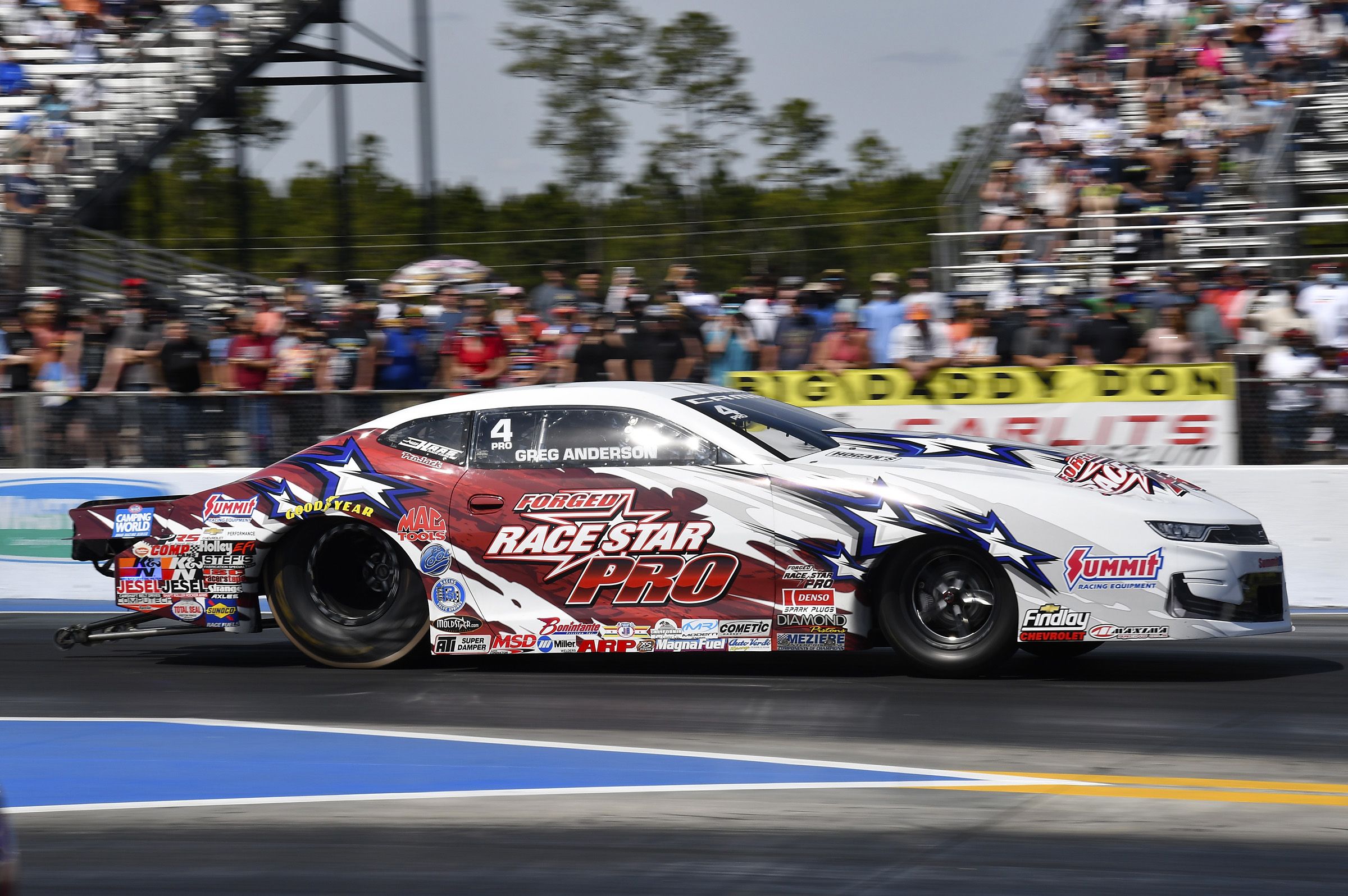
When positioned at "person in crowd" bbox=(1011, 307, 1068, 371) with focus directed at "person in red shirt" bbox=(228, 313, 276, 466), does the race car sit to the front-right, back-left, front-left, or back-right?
front-left

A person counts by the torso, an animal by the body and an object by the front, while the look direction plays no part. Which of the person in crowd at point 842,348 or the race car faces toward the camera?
the person in crowd

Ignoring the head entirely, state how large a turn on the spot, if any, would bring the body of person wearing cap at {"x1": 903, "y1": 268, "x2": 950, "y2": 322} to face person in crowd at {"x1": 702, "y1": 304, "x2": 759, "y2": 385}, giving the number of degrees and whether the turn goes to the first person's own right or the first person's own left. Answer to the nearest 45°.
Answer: approximately 90° to the first person's own right

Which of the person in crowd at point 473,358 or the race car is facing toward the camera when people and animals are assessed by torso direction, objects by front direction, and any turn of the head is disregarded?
the person in crowd

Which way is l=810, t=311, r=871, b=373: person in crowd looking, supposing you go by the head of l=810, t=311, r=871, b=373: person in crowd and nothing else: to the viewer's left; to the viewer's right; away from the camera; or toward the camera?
toward the camera

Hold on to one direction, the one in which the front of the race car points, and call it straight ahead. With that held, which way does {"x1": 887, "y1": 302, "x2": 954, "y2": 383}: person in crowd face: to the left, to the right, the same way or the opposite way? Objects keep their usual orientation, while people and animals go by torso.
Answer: to the right

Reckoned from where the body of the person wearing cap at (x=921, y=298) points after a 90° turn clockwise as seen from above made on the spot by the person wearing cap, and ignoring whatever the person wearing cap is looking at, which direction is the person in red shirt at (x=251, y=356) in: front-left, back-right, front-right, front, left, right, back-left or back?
front

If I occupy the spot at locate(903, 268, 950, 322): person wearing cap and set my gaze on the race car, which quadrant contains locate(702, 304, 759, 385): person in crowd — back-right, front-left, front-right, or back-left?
front-right

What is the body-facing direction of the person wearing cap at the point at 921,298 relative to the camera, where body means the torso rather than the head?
toward the camera

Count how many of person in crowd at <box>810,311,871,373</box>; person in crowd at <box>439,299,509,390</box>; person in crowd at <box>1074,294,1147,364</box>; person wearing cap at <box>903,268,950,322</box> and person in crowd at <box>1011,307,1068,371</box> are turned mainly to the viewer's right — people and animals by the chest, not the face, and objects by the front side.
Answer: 0

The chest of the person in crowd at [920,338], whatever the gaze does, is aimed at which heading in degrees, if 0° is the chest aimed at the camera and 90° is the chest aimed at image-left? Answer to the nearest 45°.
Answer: approximately 0°

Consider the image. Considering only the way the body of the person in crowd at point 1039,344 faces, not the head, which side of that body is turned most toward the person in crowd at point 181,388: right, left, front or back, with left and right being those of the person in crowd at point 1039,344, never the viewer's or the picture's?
right

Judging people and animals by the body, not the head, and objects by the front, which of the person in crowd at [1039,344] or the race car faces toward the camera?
the person in crowd

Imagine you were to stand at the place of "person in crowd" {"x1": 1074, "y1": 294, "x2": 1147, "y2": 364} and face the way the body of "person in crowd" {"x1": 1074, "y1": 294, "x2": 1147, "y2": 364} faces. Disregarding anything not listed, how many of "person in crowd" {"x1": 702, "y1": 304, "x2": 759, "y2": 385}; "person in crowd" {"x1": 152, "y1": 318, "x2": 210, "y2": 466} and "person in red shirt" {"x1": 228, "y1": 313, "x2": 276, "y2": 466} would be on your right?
3

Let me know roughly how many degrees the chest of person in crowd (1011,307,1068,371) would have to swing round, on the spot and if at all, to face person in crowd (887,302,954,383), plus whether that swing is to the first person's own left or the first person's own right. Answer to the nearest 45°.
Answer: approximately 135° to the first person's own right

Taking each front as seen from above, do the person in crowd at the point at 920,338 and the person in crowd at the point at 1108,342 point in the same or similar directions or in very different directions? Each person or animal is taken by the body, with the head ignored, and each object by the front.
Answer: same or similar directions

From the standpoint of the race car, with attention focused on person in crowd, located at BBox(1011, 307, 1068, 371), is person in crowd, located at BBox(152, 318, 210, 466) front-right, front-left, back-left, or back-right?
front-left

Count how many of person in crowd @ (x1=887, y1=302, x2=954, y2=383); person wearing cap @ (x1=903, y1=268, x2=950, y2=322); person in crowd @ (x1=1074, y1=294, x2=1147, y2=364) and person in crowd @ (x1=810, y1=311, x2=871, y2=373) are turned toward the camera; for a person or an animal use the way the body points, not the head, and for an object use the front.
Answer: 4

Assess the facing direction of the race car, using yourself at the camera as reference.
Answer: facing to the right of the viewer

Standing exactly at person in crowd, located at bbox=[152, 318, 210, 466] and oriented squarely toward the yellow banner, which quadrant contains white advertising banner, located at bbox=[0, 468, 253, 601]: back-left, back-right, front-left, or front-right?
back-right
